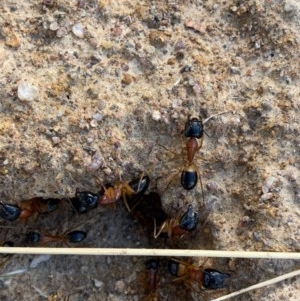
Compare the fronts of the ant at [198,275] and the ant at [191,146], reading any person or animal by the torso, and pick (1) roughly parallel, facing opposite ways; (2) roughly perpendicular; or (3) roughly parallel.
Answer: roughly perpendicular

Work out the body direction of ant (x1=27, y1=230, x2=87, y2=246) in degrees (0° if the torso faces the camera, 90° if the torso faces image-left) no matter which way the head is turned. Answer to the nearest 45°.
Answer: approximately 90°

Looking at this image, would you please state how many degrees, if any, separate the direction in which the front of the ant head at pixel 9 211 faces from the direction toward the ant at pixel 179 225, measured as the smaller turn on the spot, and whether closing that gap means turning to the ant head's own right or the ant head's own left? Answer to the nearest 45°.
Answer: approximately 180°

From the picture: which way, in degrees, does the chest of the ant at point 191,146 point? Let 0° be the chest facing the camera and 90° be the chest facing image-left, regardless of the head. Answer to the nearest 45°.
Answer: approximately 180°

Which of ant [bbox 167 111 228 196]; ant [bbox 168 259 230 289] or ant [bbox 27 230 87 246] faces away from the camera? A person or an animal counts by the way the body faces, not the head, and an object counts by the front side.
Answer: ant [bbox 167 111 228 196]

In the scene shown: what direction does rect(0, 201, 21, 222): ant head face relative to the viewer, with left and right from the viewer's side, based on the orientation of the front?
facing to the left of the viewer

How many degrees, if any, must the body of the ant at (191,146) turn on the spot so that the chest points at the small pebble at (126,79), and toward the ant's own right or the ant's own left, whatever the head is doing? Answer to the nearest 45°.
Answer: approximately 90° to the ant's own left

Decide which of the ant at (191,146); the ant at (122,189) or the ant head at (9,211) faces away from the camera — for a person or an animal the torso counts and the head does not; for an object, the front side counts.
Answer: the ant at (191,146)
